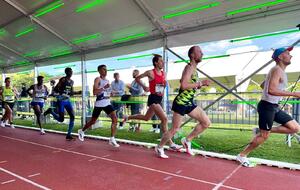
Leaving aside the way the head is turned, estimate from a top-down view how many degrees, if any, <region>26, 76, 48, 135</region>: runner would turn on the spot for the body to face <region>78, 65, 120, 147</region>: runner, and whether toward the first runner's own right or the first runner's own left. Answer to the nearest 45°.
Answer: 0° — they already face them

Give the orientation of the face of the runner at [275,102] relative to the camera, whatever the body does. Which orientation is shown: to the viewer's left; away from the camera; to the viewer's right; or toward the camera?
to the viewer's right

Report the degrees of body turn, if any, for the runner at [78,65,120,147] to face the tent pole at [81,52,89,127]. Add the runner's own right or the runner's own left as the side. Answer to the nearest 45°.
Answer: approximately 135° to the runner's own left

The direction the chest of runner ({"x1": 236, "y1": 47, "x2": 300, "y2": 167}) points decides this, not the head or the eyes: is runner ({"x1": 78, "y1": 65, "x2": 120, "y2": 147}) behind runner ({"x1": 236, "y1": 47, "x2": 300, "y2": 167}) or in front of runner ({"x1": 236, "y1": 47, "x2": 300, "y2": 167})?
behind

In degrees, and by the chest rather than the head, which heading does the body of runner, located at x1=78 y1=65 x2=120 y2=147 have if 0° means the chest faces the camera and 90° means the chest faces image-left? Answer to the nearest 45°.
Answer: approximately 315°

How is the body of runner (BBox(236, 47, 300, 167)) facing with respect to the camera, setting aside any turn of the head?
to the viewer's right

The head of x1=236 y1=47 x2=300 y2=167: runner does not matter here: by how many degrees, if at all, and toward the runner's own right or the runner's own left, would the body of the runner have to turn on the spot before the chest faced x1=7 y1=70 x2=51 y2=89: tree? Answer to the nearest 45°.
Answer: approximately 135° to the runner's own left

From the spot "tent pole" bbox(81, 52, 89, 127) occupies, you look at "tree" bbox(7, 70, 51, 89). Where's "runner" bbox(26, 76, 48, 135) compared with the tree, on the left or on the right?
left
